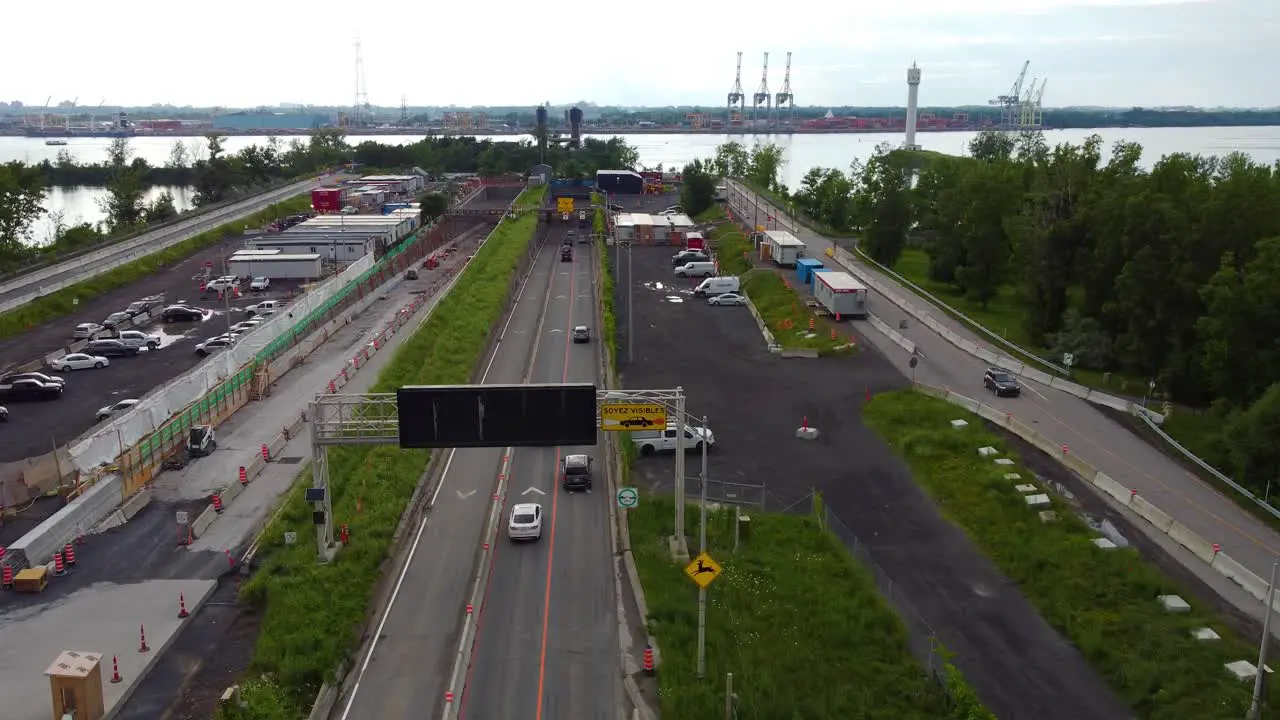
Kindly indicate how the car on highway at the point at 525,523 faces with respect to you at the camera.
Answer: facing away from the viewer

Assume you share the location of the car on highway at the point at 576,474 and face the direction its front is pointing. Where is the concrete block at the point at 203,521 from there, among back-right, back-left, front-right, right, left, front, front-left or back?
left

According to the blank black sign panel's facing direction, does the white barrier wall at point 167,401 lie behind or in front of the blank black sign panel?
behind

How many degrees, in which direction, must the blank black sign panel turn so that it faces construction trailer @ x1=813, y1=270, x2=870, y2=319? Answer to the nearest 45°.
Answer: approximately 135° to its left

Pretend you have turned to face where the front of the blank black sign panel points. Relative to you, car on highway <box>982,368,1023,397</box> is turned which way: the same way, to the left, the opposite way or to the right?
the same way

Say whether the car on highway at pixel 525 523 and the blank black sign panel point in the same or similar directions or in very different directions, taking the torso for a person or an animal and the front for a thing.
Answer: very different directions

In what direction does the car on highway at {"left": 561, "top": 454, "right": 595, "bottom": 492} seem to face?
away from the camera

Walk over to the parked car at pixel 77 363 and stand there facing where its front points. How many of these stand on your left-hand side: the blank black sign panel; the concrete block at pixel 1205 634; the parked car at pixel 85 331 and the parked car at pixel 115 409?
1

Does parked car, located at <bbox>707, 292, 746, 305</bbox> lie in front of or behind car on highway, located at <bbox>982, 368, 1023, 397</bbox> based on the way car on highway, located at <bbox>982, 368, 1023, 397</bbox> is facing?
behind

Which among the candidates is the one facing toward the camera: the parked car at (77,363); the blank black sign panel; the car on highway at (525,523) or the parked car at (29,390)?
the blank black sign panel

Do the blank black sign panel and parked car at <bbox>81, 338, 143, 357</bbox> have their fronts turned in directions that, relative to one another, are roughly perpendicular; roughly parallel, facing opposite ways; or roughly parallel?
roughly perpendicular

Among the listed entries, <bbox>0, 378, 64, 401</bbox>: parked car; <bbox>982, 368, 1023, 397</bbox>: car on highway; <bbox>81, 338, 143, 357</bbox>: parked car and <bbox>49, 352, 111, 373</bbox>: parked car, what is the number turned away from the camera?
0

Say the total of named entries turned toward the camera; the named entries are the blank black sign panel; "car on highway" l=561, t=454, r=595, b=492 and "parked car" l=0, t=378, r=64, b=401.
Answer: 1

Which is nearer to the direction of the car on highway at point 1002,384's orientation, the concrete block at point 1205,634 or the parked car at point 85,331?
the concrete block

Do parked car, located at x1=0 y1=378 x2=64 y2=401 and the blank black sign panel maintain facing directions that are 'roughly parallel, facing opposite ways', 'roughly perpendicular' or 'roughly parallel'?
roughly perpendicular
